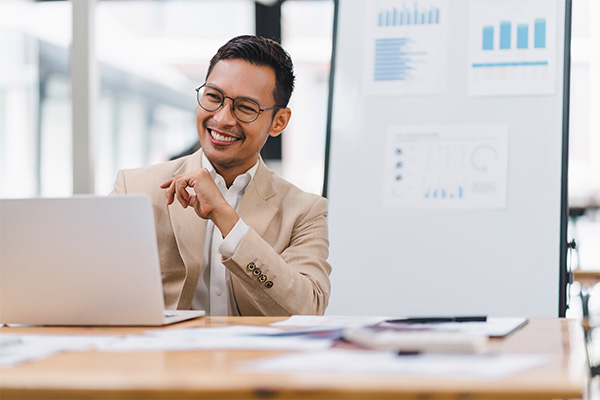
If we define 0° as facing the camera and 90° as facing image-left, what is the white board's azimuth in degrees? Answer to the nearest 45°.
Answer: approximately 0°

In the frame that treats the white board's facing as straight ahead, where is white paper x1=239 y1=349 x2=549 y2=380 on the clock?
The white paper is roughly at 12 o'clock from the white board.

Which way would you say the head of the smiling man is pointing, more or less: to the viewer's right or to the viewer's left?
to the viewer's left

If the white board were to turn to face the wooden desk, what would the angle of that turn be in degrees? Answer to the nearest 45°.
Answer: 0° — it already faces it

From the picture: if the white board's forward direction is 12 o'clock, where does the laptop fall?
The laptop is roughly at 1 o'clock from the white board.

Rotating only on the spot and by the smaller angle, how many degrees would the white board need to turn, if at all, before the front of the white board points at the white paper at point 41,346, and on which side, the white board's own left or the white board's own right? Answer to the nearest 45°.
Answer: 0° — it already faces it
